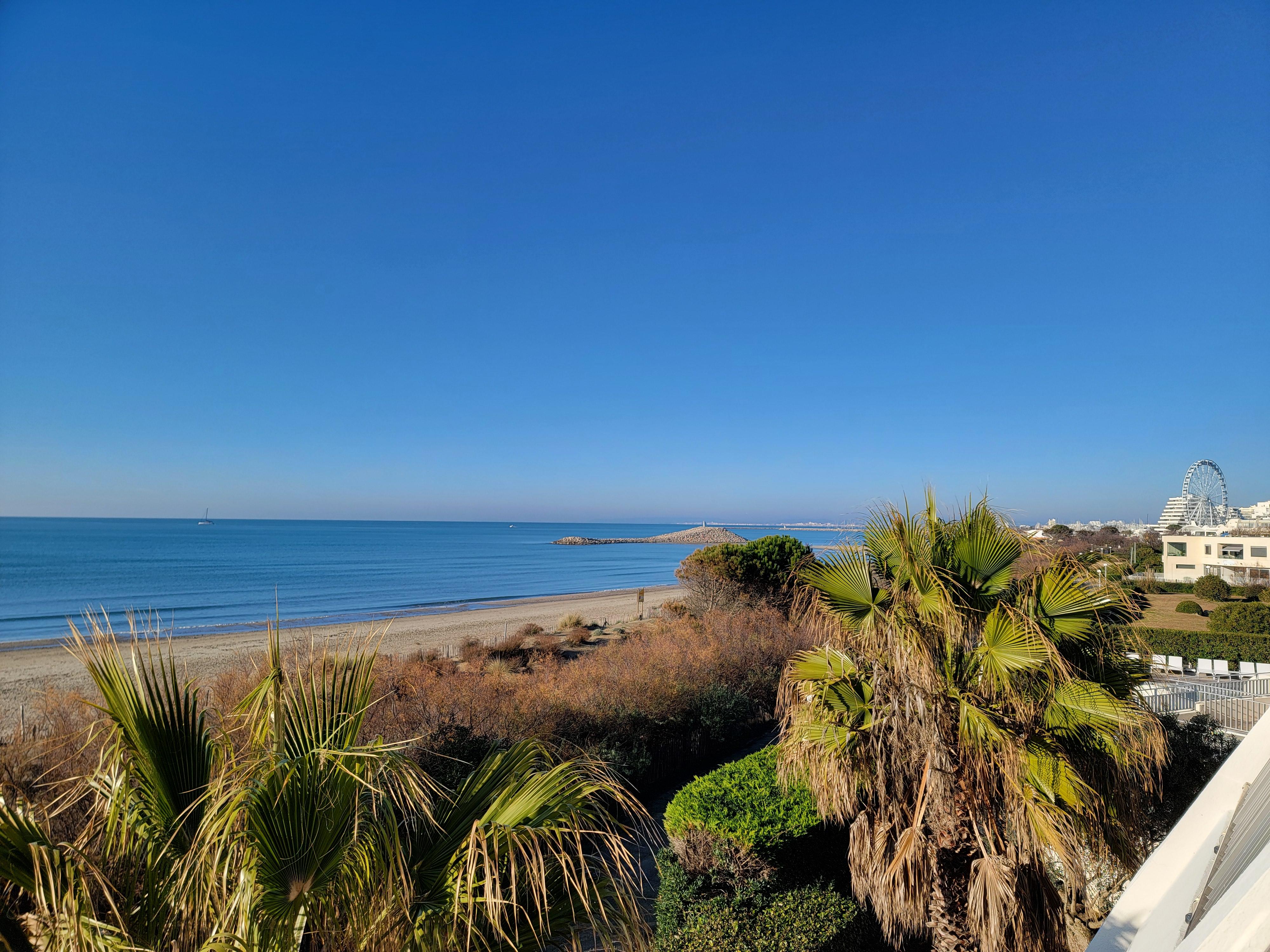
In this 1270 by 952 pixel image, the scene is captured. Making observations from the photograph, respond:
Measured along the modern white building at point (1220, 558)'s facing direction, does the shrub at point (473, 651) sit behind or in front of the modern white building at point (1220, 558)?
in front

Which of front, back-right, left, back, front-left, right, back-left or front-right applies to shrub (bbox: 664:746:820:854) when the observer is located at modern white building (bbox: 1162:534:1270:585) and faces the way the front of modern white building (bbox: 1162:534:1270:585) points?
front

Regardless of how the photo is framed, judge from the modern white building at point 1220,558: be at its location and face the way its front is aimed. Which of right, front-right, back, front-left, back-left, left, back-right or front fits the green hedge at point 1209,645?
front

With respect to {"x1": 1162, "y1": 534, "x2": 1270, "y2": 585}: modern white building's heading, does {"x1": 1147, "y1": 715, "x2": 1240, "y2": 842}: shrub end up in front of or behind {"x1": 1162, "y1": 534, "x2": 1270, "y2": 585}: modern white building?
in front

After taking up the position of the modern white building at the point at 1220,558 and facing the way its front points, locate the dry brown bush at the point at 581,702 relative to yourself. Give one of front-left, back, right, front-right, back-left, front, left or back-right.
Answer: front

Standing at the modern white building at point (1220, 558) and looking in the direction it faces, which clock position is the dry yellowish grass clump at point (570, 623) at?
The dry yellowish grass clump is roughly at 1 o'clock from the modern white building.

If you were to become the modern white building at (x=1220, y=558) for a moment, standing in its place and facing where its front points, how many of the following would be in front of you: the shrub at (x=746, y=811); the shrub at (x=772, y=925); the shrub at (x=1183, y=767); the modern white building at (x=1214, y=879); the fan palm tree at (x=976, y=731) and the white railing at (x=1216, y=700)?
6

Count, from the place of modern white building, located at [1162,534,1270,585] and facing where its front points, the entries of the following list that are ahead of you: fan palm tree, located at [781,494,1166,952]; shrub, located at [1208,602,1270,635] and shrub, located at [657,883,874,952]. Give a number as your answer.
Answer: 3

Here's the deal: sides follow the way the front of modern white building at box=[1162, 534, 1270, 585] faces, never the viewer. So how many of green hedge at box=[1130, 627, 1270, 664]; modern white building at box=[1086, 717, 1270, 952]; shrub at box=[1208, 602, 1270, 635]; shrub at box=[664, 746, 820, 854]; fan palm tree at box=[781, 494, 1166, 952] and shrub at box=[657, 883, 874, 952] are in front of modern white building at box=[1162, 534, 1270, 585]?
6

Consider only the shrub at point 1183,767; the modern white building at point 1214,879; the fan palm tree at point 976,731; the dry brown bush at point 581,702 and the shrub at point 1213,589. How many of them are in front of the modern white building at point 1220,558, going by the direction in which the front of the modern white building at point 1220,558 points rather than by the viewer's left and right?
5

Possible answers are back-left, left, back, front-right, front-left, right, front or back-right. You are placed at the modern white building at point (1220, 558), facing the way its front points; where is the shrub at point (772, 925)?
front

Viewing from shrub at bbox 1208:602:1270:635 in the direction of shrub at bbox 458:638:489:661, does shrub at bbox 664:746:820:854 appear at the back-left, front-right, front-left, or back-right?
front-left

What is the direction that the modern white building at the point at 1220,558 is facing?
toward the camera

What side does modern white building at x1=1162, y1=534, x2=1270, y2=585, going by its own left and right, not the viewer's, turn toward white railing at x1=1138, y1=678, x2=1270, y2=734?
front
